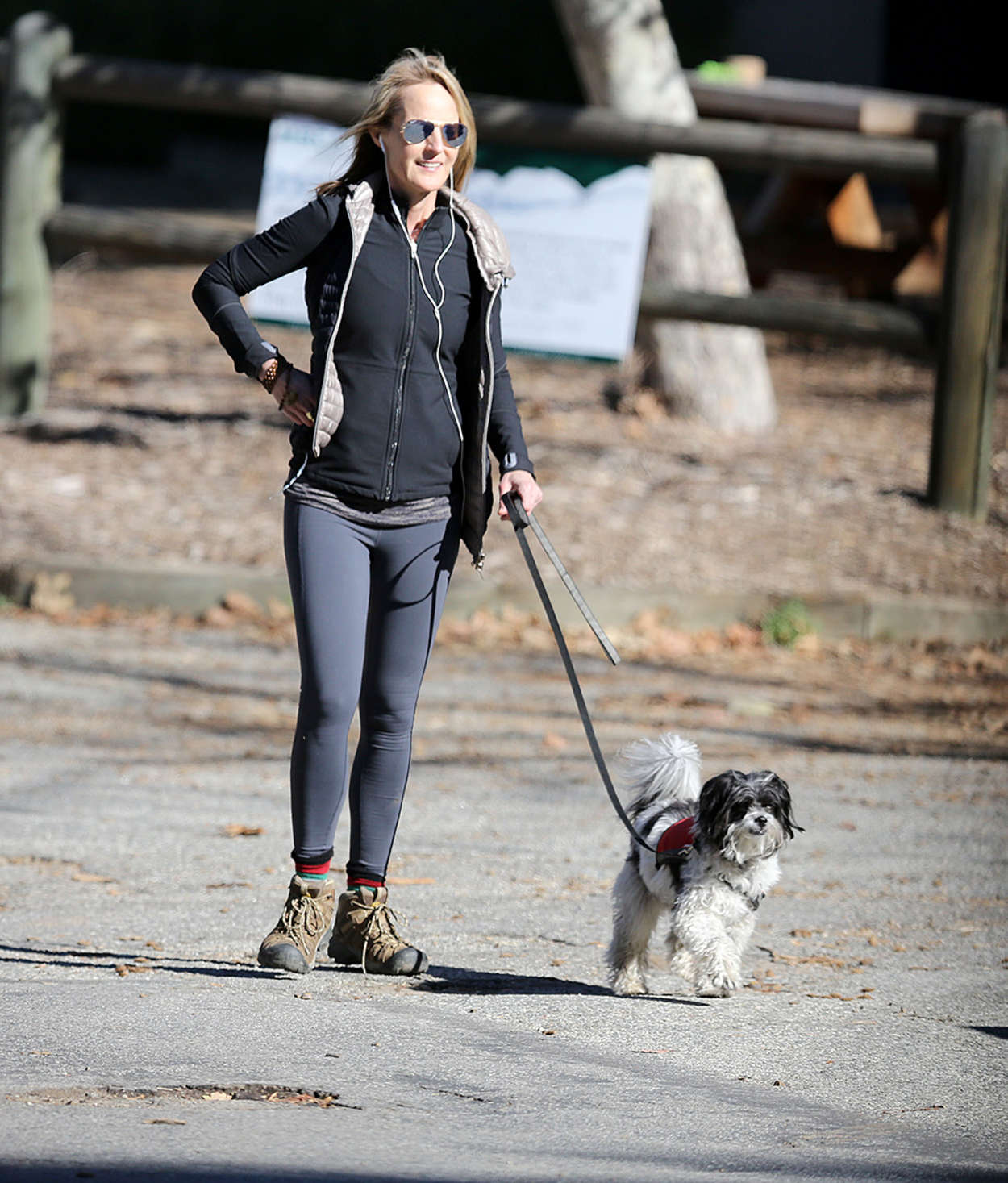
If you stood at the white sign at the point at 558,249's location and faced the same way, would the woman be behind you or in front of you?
in front

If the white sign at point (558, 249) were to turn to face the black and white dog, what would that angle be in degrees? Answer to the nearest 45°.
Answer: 0° — it already faces it

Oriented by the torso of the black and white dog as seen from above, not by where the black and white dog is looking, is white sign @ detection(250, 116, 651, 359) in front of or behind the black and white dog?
behind

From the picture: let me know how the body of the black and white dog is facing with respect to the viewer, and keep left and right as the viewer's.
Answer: facing the viewer and to the right of the viewer

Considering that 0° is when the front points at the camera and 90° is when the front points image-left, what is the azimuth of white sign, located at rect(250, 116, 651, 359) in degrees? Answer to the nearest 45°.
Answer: approximately 0°
